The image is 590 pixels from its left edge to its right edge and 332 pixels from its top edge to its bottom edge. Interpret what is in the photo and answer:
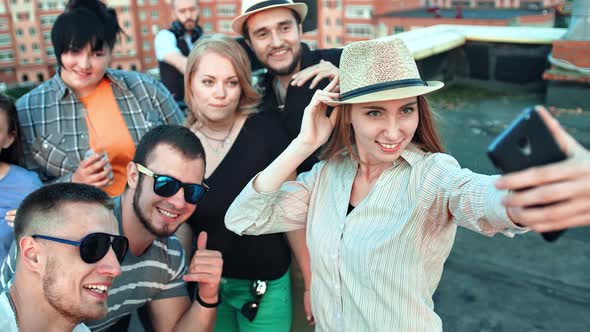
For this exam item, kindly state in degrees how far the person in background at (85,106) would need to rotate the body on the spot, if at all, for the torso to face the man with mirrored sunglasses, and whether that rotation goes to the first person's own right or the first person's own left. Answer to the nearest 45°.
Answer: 0° — they already face them

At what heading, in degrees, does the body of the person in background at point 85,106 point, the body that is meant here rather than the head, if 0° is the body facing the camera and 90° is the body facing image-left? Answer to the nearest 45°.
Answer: approximately 0°

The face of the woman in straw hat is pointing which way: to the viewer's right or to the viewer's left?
to the viewer's right

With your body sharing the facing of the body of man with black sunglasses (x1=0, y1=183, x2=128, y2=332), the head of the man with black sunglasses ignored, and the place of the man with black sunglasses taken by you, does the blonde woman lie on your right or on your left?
on your left

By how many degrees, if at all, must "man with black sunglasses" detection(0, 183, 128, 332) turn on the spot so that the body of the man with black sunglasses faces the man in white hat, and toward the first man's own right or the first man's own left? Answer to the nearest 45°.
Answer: approximately 90° to the first man's own left

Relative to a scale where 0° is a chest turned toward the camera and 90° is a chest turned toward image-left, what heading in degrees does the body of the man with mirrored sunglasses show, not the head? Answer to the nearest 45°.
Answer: approximately 315°

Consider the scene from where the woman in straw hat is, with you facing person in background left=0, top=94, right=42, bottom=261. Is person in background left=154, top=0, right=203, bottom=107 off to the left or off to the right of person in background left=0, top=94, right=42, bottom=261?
right

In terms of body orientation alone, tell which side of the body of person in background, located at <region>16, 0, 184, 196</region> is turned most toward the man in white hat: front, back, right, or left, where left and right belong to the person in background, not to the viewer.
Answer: left

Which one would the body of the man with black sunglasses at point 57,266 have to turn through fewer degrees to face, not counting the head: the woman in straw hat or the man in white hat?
the woman in straw hat

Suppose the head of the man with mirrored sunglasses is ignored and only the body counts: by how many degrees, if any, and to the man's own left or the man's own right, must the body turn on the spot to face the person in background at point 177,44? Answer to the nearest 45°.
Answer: approximately 135° to the man's own left
